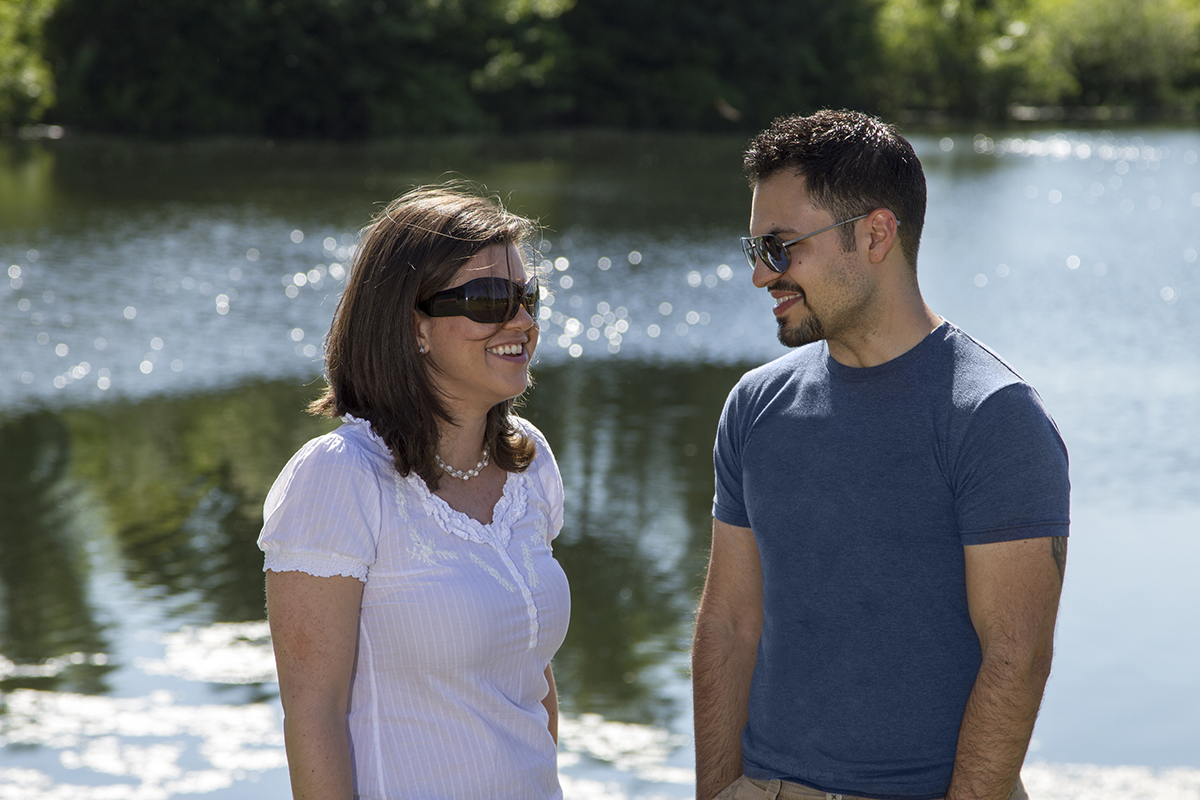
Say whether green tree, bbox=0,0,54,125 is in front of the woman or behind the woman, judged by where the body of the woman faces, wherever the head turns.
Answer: behind

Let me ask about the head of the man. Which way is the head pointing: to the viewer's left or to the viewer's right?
to the viewer's left

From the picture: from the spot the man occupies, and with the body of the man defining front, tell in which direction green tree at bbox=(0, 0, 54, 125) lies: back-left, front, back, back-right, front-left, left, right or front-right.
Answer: right

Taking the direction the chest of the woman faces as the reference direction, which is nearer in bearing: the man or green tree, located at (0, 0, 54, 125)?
the man

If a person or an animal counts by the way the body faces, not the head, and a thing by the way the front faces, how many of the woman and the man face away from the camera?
0

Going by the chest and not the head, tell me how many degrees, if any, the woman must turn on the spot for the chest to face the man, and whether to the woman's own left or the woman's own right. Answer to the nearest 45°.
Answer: approximately 45° to the woman's own left

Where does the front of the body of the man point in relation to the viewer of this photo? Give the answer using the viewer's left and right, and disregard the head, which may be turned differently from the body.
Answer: facing the viewer and to the left of the viewer

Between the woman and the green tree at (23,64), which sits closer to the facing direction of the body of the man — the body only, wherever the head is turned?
the woman

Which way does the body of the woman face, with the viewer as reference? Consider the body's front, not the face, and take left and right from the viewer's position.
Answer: facing the viewer and to the right of the viewer
